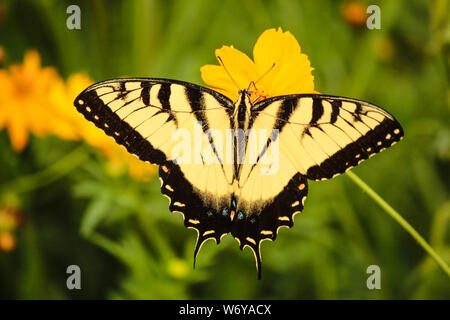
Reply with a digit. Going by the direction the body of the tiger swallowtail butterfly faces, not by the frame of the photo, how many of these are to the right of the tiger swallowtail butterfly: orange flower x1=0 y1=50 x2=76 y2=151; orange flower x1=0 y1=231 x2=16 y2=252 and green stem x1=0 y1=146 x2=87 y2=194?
0

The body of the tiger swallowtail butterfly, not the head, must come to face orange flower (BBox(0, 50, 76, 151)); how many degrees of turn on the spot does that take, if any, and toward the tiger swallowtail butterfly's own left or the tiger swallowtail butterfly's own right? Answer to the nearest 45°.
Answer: approximately 45° to the tiger swallowtail butterfly's own left

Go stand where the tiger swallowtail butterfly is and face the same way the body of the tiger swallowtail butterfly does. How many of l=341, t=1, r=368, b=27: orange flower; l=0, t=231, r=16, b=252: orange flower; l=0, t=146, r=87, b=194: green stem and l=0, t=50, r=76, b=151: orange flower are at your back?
0

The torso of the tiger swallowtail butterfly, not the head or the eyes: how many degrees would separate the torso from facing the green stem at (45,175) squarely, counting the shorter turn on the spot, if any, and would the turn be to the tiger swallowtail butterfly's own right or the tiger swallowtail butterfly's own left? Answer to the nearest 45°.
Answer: approximately 45° to the tiger swallowtail butterfly's own left

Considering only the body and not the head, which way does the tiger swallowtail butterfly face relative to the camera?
away from the camera

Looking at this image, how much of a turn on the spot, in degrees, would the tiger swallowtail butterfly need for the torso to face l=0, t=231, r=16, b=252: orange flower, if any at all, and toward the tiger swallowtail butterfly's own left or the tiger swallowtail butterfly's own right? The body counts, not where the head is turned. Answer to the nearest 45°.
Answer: approximately 45° to the tiger swallowtail butterfly's own left
